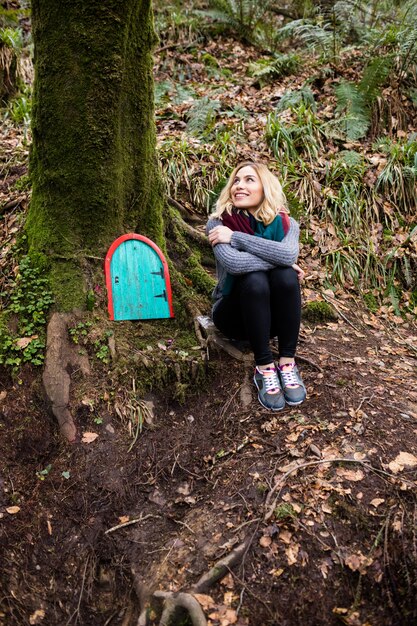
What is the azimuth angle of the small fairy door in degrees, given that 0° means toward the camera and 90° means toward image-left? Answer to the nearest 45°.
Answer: approximately 0°

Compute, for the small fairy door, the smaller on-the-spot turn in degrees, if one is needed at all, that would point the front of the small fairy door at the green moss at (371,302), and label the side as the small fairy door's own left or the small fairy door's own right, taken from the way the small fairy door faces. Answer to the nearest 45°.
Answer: approximately 135° to the small fairy door's own left

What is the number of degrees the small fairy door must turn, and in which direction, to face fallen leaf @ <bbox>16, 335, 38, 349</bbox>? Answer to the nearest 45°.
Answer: approximately 45° to its right

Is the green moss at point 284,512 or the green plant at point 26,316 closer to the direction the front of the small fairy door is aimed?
the green moss

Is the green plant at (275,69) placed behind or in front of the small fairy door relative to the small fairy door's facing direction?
behind

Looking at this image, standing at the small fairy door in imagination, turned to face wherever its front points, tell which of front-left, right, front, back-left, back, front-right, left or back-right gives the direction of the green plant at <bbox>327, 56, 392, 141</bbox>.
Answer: back-left

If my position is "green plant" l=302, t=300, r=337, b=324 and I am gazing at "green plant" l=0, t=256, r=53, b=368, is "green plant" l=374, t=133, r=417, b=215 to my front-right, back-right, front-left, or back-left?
back-right

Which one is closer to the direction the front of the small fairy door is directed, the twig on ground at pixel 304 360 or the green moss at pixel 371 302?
the twig on ground

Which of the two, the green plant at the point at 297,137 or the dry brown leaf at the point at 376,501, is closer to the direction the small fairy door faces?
the dry brown leaf

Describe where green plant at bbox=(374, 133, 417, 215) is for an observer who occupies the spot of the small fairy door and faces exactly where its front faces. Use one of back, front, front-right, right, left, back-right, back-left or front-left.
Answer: back-left
